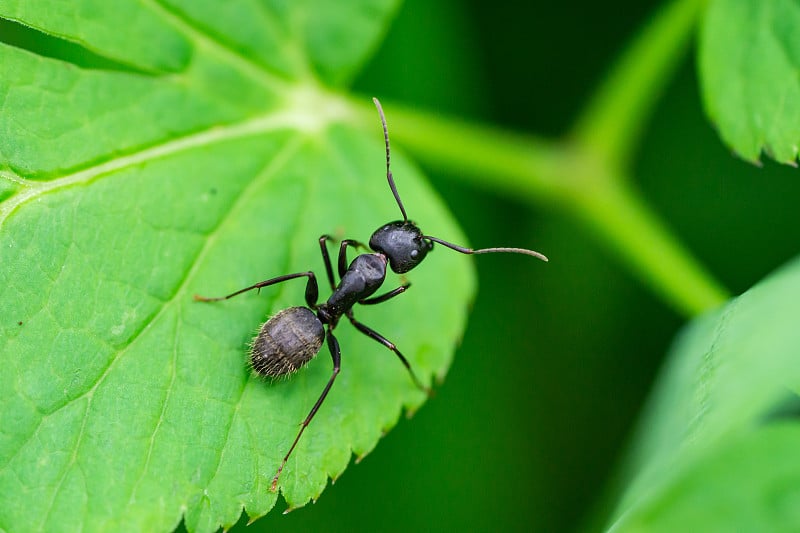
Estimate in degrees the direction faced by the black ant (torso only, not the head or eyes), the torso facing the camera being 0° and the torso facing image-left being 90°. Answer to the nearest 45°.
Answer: approximately 225°

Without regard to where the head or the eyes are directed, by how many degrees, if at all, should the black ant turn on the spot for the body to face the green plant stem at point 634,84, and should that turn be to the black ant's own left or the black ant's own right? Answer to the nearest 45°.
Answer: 0° — it already faces it

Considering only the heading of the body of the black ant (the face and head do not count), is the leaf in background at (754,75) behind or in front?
in front

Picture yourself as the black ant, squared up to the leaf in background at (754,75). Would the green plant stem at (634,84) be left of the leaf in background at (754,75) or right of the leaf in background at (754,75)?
left

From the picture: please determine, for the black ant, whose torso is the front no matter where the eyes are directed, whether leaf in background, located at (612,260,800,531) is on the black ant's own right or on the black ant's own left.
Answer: on the black ant's own right

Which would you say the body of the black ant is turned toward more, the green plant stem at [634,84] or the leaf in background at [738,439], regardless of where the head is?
the green plant stem

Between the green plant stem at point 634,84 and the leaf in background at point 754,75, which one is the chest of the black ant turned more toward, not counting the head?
the green plant stem

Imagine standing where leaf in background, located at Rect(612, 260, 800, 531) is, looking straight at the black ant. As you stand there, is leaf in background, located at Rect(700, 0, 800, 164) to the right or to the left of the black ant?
right

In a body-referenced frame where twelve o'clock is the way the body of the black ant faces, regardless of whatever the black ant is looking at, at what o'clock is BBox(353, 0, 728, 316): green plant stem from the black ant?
The green plant stem is roughly at 12 o'clock from the black ant.
